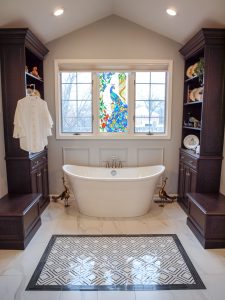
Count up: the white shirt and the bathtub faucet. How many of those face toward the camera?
2

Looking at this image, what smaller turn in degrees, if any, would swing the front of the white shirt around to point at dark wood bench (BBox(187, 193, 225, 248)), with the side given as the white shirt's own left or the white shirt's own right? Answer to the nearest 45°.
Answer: approximately 45° to the white shirt's own left

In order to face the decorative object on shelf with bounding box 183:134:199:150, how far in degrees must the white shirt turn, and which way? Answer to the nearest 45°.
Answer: approximately 90° to its left

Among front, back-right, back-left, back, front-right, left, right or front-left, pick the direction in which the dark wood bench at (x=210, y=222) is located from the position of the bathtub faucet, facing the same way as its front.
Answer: front-left

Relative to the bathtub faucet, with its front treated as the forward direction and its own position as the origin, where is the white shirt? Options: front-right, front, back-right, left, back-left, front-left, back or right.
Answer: front-right

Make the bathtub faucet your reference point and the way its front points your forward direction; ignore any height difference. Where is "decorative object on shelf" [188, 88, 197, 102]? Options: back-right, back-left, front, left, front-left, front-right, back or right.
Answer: left

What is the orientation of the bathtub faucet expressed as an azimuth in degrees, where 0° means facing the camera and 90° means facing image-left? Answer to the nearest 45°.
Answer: approximately 0°

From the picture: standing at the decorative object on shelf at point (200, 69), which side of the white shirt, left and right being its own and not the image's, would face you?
left
